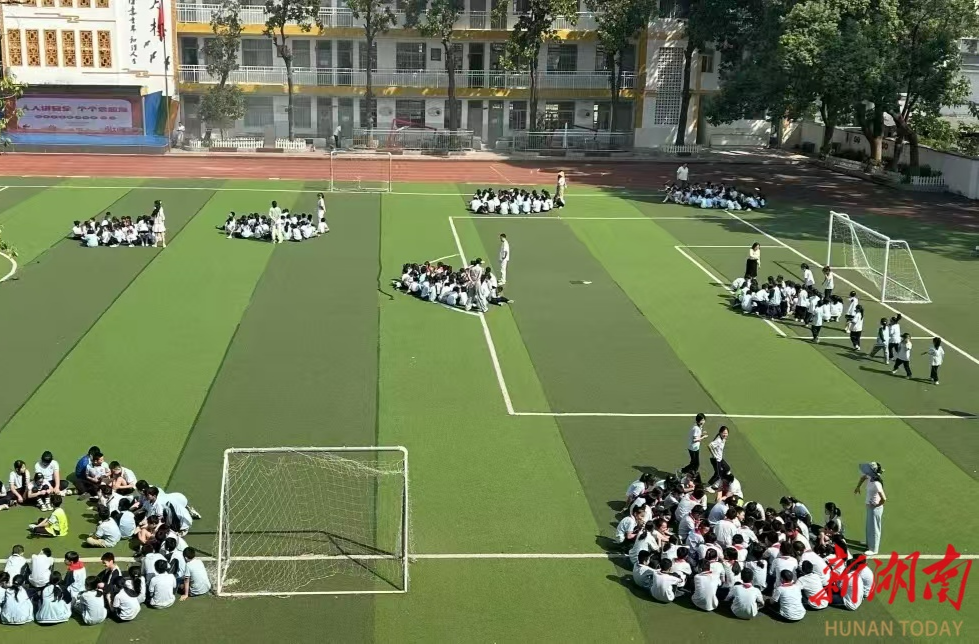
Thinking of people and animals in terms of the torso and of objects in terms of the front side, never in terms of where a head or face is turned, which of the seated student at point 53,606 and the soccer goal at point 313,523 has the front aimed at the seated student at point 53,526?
the seated student at point 53,606

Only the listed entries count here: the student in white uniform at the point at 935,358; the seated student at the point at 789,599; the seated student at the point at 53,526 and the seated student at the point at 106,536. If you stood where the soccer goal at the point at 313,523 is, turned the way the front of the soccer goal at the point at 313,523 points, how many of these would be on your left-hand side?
2

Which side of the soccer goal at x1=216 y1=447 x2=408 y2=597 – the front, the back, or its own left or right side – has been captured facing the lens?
back

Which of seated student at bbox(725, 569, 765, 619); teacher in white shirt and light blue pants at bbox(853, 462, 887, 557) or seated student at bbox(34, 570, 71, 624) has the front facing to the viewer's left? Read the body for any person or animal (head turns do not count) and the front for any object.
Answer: the teacher in white shirt and light blue pants

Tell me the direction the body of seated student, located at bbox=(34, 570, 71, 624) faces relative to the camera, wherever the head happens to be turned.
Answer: away from the camera

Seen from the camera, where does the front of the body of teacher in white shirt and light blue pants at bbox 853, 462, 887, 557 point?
to the viewer's left

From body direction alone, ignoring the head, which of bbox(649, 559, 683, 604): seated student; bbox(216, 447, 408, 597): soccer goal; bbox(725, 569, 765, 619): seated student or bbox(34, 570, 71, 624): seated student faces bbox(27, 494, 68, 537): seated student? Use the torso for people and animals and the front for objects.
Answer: bbox(34, 570, 71, 624): seated student

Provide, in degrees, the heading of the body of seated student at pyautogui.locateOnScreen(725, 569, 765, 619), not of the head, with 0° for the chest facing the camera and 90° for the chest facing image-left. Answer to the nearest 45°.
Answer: approximately 180°

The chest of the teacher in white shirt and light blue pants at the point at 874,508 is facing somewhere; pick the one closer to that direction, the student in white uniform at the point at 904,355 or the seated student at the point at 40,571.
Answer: the seated student

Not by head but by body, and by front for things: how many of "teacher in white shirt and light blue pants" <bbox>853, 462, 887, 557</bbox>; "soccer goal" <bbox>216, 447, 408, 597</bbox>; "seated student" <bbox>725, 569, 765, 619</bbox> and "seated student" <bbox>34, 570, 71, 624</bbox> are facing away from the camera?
3

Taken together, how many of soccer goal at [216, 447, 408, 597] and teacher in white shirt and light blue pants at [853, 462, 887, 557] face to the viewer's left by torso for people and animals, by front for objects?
1

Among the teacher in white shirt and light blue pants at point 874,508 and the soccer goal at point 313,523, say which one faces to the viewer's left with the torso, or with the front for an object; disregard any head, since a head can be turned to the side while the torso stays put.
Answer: the teacher in white shirt and light blue pants

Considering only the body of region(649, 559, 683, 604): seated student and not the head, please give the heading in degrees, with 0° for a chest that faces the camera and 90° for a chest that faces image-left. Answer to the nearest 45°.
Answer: approximately 225°

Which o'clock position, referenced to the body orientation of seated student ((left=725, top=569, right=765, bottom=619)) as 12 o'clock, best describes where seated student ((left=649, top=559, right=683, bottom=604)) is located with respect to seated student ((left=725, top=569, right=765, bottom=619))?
seated student ((left=649, top=559, right=683, bottom=604)) is roughly at 9 o'clock from seated student ((left=725, top=569, right=765, bottom=619)).

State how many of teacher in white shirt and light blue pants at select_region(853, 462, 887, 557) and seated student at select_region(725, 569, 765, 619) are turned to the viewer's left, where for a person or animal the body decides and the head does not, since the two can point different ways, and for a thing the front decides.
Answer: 1
